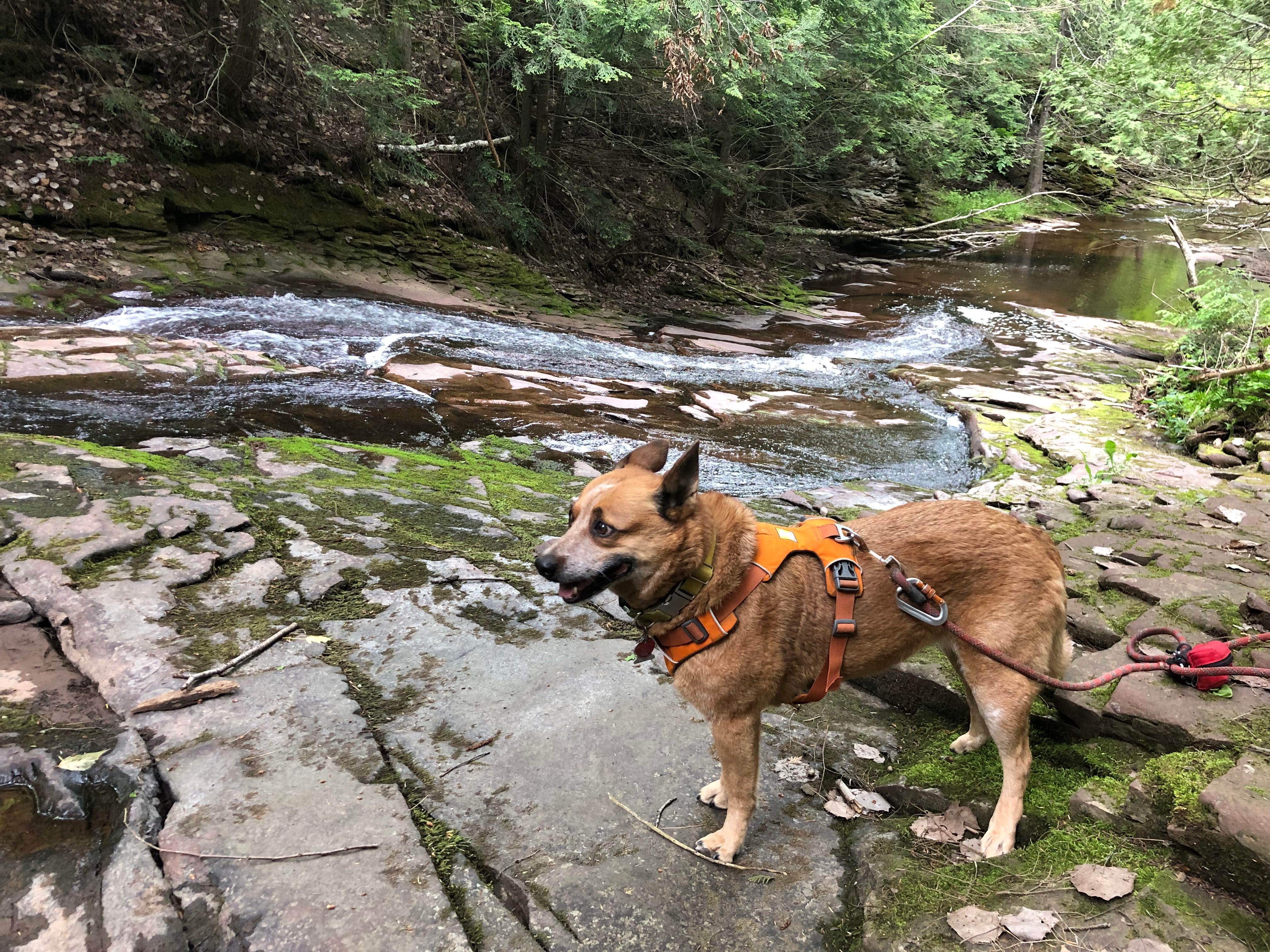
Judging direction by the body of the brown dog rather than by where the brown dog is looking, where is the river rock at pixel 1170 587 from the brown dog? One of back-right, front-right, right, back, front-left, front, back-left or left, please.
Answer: back-right

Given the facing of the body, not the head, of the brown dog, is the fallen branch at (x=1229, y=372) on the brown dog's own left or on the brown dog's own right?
on the brown dog's own right

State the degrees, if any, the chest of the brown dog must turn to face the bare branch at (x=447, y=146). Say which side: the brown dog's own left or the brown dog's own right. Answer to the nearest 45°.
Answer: approximately 45° to the brown dog's own right

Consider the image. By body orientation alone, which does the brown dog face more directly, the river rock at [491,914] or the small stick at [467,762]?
the small stick

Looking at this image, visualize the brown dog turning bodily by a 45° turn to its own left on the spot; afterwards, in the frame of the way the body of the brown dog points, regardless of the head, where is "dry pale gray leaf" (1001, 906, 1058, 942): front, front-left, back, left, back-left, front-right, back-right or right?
left

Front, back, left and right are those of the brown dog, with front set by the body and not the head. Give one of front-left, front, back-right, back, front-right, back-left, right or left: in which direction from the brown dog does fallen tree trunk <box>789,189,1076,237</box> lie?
right

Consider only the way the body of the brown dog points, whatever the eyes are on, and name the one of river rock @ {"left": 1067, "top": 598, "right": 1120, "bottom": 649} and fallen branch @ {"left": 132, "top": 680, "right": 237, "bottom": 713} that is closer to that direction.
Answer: the fallen branch

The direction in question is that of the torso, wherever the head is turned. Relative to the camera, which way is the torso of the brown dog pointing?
to the viewer's left

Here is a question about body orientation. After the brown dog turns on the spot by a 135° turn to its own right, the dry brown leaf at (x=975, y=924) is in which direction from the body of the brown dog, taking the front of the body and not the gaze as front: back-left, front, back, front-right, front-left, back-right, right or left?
right

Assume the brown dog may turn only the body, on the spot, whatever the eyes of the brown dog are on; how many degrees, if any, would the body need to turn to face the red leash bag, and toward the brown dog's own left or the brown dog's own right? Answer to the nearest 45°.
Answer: approximately 180°

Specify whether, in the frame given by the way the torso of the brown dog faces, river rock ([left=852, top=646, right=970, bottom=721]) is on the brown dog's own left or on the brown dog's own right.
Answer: on the brown dog's own right
